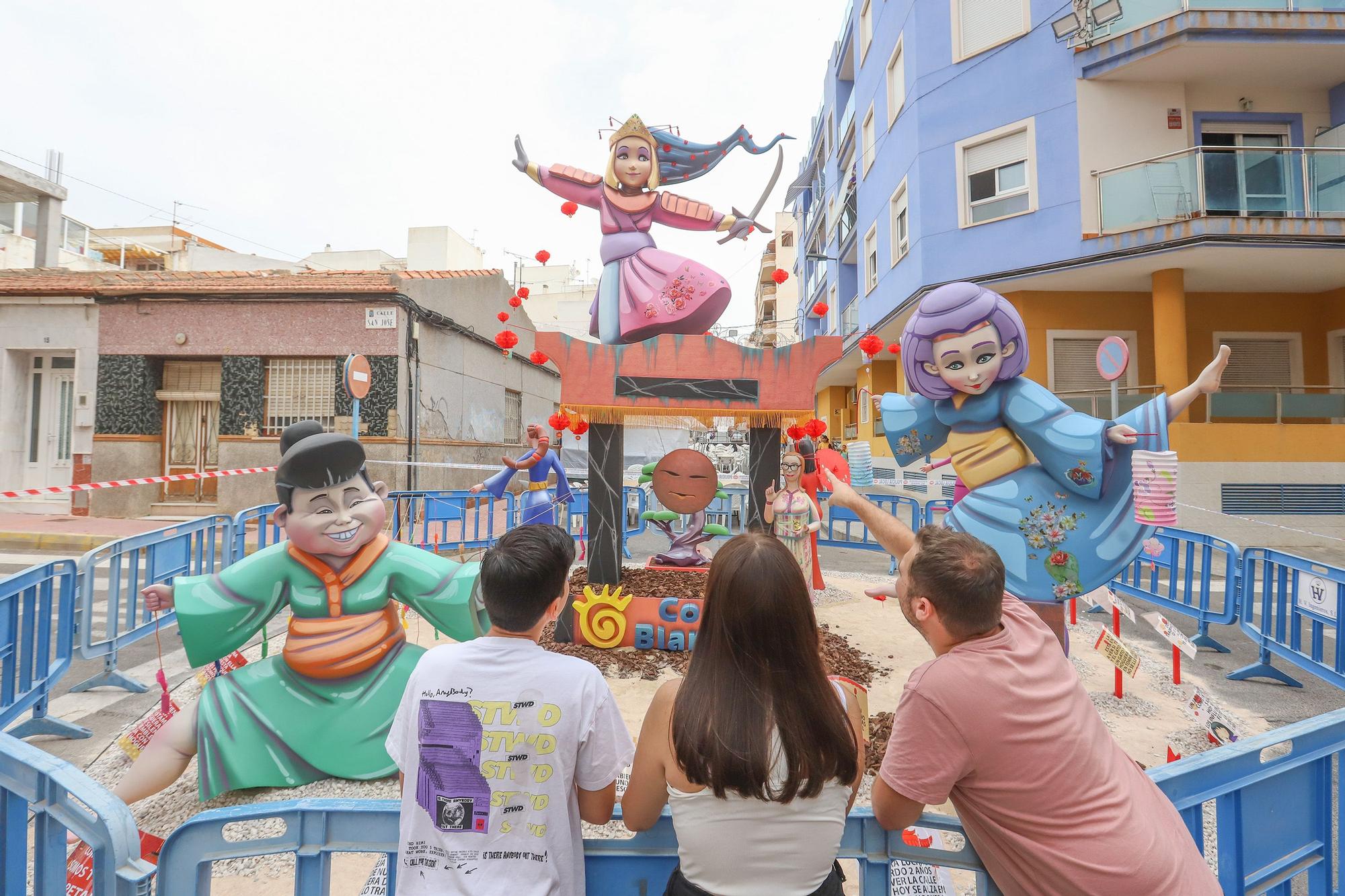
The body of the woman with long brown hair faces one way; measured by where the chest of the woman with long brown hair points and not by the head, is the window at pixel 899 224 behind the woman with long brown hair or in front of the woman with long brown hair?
in front

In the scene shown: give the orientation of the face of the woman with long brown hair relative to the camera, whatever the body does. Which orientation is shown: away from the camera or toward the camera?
away from the camera

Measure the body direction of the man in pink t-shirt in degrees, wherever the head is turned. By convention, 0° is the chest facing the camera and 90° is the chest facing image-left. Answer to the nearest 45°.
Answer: approximately 135°

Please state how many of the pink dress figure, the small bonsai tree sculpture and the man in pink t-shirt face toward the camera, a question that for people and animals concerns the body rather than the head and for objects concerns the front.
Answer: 2

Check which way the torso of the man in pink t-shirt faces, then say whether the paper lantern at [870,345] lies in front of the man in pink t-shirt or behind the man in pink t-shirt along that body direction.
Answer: in front

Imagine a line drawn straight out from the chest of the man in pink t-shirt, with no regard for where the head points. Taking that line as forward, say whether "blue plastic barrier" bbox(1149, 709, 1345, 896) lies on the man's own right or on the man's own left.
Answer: on the man's own right

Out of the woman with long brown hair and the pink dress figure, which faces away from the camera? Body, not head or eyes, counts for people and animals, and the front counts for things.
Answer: the woman with long brown hair

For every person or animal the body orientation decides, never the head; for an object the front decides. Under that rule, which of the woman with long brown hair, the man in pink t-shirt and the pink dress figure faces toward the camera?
the pink dress figure

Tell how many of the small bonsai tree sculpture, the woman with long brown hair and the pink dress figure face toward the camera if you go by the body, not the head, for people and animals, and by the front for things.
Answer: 2

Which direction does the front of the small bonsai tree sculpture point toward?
toward the camera

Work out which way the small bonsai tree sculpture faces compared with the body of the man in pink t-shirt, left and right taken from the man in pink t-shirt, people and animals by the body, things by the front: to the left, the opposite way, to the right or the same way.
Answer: the opposite way

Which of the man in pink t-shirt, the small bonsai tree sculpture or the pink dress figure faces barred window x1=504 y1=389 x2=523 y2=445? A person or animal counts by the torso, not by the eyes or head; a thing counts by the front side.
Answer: the man in pink t-shirt

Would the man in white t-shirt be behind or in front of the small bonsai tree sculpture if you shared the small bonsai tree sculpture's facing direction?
in front

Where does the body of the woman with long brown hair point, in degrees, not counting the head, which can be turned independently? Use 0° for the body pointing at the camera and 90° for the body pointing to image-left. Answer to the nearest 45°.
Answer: approximately 180°

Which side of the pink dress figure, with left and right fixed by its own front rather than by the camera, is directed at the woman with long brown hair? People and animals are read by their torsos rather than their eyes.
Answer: front

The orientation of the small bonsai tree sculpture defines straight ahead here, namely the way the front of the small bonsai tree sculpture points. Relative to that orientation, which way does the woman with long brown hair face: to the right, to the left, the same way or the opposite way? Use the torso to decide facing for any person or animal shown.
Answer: the opposite way

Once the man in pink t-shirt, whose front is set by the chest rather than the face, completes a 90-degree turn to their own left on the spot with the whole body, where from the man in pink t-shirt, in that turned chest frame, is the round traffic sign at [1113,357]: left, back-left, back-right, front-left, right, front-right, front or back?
back-right

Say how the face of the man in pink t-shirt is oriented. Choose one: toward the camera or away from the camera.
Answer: away from the camera
